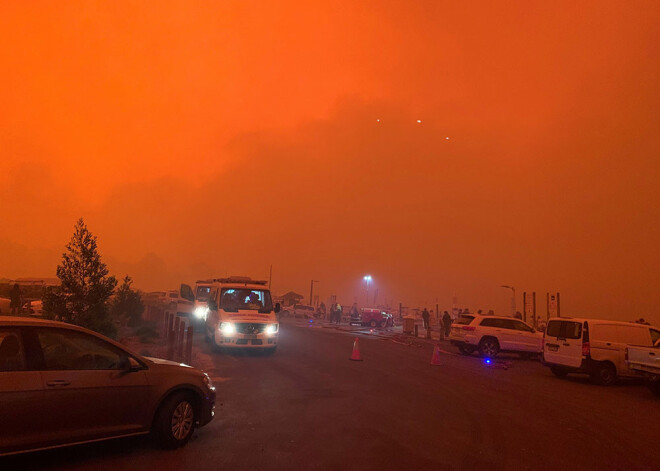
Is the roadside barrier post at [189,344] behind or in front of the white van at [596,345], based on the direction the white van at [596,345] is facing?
behind

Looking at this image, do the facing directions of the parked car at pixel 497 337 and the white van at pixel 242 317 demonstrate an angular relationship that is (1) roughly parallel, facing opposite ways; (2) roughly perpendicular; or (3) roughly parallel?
roughly perpendicular

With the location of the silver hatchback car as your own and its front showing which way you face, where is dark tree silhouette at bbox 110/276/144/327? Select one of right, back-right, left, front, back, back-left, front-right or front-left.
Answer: left

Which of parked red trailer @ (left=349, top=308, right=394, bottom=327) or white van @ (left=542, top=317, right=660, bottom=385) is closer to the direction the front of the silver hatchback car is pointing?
the white van

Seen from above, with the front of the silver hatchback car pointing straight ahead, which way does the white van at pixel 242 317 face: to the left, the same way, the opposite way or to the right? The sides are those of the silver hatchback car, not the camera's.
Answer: to the right

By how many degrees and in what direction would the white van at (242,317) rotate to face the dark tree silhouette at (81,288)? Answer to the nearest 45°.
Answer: approximately 90° to its right
